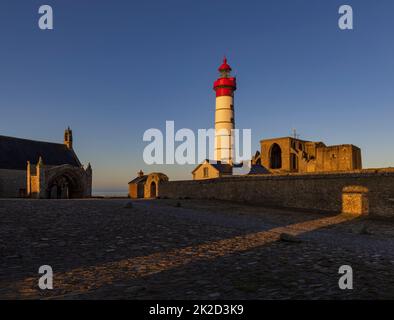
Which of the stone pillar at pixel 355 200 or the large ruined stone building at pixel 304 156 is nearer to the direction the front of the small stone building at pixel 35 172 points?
the stone pillar

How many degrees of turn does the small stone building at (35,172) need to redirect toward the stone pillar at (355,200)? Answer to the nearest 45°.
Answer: approximately 45° to its left

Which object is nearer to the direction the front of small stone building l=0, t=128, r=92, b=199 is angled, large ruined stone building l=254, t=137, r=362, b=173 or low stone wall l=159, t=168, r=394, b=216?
the low stone wall

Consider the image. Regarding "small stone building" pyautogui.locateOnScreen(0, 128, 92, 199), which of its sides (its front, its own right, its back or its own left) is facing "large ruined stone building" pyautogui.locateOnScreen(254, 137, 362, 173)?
left

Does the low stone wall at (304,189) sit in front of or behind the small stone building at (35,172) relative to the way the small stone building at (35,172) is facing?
in front

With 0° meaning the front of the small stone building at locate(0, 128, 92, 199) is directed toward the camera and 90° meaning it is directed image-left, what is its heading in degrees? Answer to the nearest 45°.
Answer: approximately 0°
